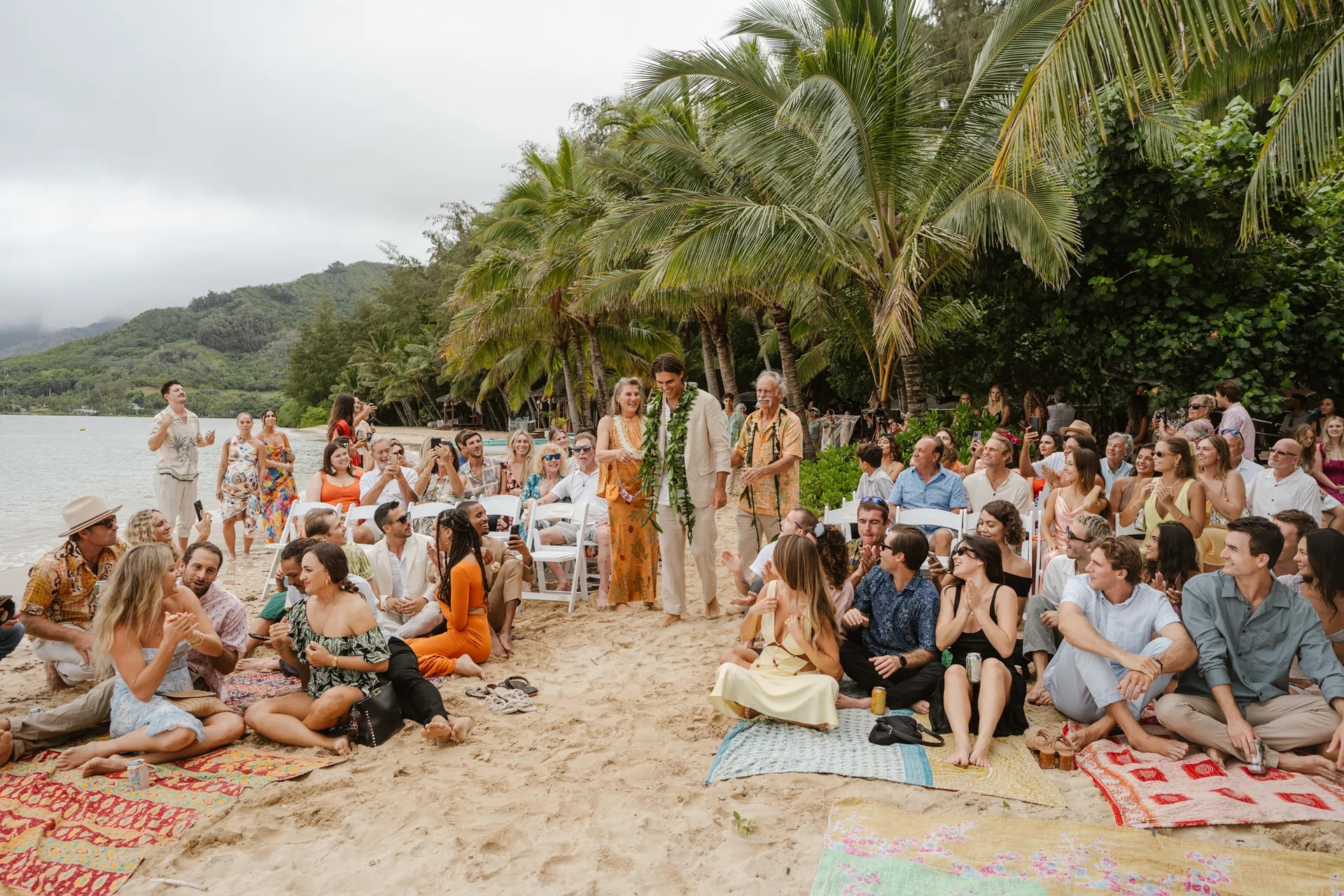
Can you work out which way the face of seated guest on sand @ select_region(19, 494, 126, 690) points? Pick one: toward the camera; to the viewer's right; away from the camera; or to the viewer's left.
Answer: to the viewer's right

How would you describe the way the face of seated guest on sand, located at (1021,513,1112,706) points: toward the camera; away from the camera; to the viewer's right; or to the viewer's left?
to the viewer's left

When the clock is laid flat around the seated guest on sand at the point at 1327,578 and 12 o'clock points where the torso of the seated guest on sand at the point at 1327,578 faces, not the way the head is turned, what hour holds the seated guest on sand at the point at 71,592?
the seated guest on sand at the point at 71,592 is roughly at 11 o'clock from the seated guest on sand at the point at 1327,578.

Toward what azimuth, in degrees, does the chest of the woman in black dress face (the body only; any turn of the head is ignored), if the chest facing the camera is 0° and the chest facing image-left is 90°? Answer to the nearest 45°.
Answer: approximately 0°

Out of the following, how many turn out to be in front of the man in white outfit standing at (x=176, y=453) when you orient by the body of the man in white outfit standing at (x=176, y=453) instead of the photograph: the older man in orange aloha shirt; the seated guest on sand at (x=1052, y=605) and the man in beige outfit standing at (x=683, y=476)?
3

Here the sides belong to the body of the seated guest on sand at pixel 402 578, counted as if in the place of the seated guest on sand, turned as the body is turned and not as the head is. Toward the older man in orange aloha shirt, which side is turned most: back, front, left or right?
left

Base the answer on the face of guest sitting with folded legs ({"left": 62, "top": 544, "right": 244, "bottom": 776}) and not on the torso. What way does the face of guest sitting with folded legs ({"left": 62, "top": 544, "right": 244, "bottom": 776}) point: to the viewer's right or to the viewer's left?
to the viewer's right

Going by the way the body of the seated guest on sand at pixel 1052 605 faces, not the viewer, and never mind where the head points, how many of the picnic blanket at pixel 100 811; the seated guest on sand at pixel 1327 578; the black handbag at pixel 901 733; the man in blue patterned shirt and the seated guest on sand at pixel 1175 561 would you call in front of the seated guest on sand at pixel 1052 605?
3

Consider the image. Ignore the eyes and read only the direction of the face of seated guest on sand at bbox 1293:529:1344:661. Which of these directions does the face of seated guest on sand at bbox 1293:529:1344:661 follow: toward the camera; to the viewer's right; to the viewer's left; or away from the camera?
to the viewer's left

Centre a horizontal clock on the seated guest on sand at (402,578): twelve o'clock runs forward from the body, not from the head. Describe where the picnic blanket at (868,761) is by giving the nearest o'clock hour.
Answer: The picnic blanket is roughly at 11 o'clock from the seated guest on sand.

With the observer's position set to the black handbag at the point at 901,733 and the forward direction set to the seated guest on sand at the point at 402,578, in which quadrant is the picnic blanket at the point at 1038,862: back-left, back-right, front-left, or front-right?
back-left

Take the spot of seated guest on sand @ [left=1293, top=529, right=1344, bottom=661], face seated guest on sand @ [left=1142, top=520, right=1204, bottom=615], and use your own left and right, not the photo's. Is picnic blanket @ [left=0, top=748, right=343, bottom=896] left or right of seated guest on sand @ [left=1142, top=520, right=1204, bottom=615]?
left
